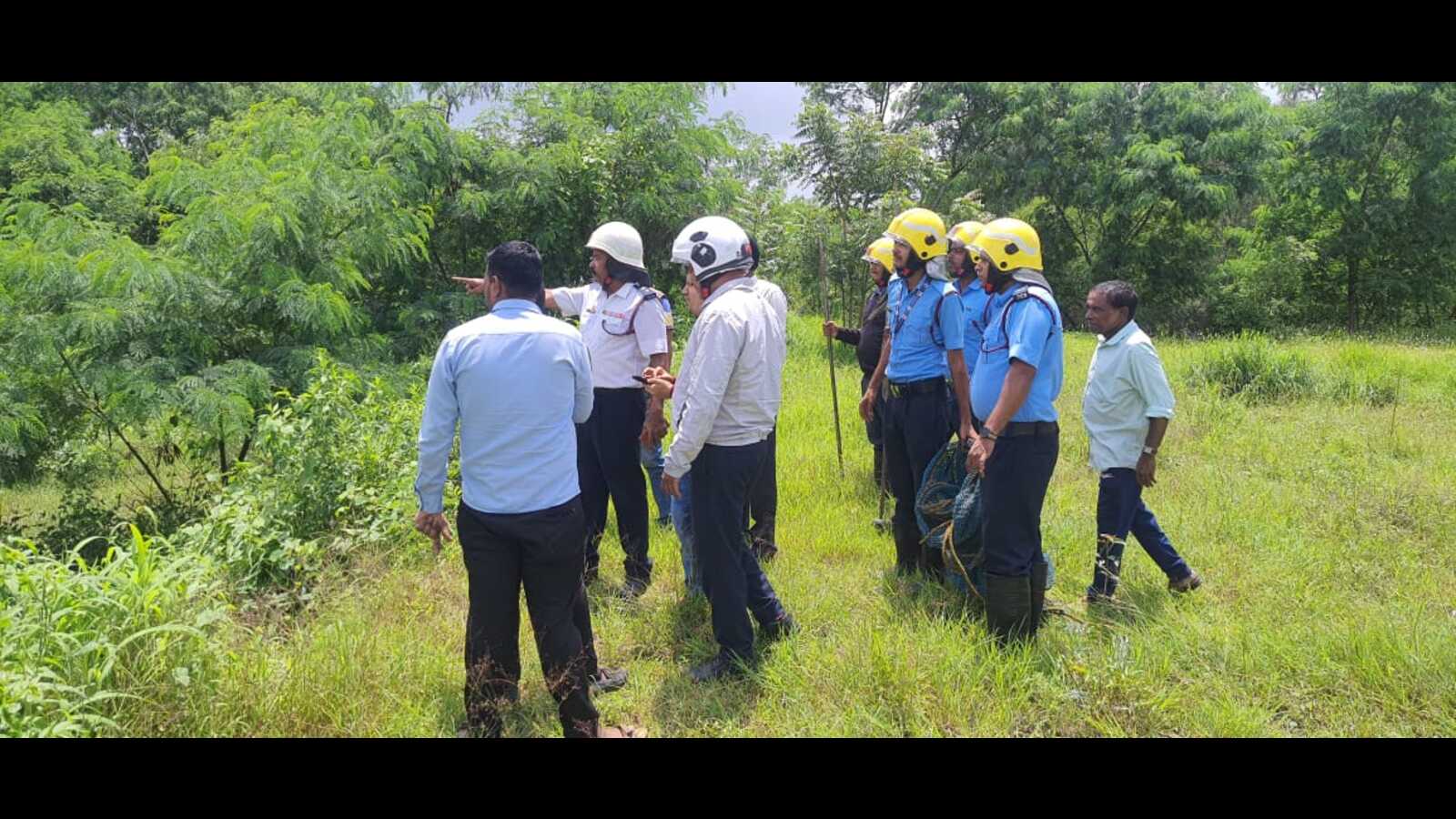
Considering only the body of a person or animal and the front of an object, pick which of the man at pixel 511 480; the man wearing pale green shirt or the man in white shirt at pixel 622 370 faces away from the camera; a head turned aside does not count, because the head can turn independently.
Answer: the man

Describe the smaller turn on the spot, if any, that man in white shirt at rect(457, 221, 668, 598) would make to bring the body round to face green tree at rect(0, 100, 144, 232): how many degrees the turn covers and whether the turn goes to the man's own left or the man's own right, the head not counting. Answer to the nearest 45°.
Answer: approximately 90° to the man's own right

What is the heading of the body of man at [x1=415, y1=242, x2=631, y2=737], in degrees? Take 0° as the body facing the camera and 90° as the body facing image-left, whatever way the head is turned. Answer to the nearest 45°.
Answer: approximately 180°

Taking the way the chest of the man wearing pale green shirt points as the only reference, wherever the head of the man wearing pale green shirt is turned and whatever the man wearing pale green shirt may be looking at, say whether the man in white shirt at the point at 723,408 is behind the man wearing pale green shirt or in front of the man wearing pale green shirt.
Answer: in front

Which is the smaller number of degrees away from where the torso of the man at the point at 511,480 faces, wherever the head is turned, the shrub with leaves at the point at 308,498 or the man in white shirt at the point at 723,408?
the shrub with leaves

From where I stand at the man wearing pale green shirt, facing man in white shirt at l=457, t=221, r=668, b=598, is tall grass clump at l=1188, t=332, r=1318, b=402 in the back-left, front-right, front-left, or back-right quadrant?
back-right

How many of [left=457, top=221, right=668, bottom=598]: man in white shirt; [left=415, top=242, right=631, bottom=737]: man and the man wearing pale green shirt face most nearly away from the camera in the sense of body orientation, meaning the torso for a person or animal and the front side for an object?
1

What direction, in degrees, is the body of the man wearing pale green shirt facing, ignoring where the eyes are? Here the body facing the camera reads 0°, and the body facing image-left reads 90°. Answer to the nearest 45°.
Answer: approximately 45°

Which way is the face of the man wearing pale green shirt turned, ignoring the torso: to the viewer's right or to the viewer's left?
to the viewer's left

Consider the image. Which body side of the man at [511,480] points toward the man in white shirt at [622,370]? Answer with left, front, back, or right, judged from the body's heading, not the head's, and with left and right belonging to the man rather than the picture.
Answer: front

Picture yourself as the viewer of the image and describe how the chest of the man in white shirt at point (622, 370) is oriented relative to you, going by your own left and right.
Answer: facing the viewer and to the left of the viewer

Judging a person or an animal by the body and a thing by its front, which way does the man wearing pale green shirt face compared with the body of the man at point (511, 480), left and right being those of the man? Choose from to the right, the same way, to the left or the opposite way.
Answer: to the left

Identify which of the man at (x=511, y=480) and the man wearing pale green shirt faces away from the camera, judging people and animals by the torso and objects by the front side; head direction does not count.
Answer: the man
